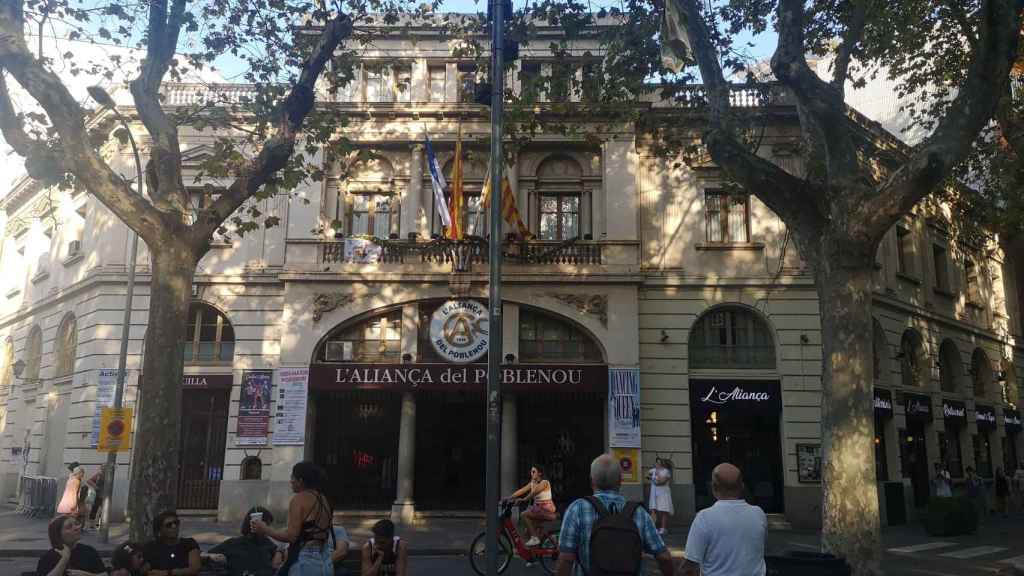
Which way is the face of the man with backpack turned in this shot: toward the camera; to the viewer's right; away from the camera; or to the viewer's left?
away from the camera

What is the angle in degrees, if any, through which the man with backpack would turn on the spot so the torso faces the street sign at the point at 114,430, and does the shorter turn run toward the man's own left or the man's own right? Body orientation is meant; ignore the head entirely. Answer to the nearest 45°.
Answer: approximately 45° to the man's own left

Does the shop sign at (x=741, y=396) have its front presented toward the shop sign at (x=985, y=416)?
no

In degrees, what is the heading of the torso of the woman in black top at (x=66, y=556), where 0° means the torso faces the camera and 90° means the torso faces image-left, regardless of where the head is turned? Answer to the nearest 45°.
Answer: approximately 0°

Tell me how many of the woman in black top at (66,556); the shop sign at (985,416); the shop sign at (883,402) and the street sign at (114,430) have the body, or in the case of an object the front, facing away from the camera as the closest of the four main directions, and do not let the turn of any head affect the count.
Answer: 0

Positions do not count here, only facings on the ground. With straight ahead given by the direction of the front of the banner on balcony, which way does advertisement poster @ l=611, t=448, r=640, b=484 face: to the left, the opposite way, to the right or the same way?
the same way

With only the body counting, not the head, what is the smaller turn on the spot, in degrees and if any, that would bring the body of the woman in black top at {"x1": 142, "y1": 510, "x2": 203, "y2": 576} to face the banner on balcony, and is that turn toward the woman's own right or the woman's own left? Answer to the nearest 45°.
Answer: approximately 180°

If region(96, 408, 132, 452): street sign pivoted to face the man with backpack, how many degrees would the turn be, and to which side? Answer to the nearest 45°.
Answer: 0° — it already faces them

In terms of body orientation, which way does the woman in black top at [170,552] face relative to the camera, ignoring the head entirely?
toward the camera

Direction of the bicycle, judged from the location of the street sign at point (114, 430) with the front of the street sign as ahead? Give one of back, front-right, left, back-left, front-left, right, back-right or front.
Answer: front-left

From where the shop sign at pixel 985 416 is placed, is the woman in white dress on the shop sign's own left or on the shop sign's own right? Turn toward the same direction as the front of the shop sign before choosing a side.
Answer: on the shop sign's own right

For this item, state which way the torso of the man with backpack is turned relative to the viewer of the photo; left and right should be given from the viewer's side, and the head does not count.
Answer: facing away from the viewer

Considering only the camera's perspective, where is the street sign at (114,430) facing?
facing the viewer

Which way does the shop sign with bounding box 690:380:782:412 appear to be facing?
toward the camera

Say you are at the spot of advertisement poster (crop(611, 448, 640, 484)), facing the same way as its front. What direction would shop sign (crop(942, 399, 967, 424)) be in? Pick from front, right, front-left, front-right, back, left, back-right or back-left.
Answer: back-left

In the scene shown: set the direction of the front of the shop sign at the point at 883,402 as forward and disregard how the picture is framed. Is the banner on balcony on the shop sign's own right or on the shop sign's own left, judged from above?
on the shop sign's own right

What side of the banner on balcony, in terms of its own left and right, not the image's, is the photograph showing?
front

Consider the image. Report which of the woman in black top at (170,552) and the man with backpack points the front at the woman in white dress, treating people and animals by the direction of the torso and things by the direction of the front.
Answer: the man with backpack

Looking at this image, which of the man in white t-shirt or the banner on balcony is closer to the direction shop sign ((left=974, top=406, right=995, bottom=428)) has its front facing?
the man in white t-shirt
